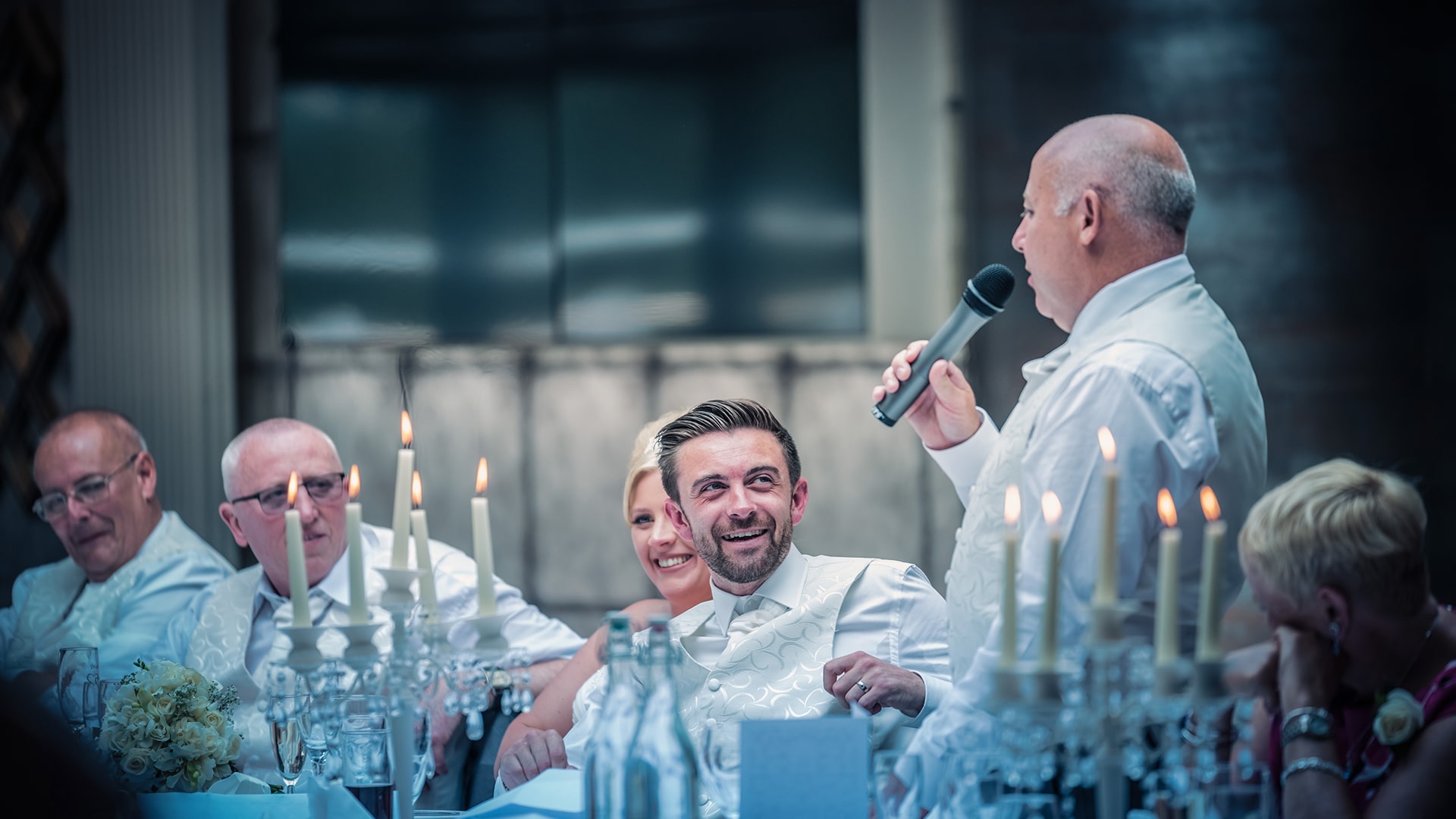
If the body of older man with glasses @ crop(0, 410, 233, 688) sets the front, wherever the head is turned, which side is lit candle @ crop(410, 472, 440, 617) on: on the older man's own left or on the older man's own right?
on the older man's own left

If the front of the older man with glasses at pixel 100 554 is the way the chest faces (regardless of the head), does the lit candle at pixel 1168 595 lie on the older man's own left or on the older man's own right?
on the older man's own left

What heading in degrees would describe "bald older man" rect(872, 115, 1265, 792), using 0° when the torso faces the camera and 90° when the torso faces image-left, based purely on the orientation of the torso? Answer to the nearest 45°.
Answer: approximately 90°

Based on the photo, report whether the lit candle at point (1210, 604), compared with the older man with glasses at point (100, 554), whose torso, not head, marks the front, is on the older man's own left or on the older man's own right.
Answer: on the older man's own left

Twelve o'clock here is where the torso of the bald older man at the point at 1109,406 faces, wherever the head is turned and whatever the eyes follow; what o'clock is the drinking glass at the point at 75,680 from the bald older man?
The drinking glass is roughly at 12 o'clock from the bald older man.

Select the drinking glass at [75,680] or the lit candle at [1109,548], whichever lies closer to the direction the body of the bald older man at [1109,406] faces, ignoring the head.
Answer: the drinking glass

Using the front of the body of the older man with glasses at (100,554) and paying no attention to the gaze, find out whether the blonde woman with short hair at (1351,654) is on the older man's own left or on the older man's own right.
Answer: on the older man's own left

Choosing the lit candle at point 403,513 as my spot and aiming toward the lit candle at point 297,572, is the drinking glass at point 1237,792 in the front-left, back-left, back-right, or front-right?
back-left
